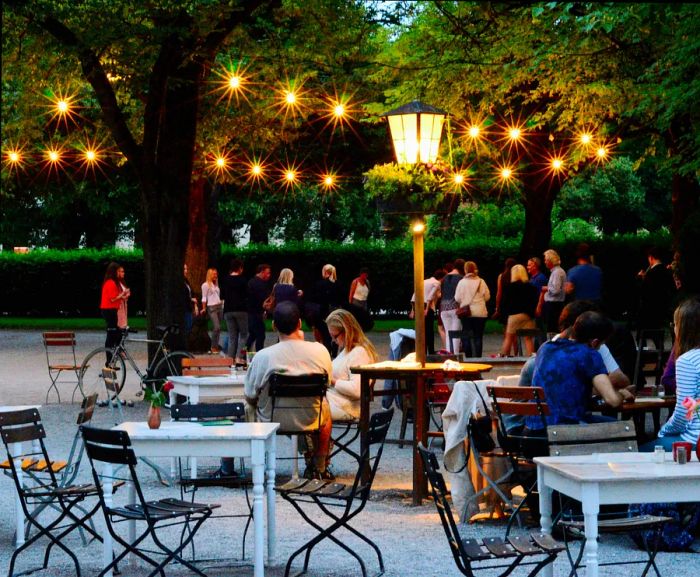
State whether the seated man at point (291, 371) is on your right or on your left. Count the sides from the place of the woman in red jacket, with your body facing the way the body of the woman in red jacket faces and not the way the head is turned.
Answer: on your right

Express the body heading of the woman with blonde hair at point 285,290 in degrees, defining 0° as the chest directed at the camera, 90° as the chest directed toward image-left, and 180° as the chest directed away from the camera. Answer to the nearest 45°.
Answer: approximately 180°

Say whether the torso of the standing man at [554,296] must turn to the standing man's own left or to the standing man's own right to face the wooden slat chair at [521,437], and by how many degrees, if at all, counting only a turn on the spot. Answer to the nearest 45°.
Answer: approximately 90° to the standing man's own left

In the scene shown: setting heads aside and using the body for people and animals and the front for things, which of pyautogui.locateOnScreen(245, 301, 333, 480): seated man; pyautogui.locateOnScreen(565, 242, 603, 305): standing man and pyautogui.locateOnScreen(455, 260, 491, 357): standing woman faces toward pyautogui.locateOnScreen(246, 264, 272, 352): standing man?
the seated man

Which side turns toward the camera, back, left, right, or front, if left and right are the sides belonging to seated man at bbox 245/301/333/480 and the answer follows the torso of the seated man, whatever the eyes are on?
back

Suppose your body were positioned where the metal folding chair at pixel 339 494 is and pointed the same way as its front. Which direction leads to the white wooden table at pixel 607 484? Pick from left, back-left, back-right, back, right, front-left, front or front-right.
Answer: back-left

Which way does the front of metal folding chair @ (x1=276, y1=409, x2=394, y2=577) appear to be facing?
to the viewer's left

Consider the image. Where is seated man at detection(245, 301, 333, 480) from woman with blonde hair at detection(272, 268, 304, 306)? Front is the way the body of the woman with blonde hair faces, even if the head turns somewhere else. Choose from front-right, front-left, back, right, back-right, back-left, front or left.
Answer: back

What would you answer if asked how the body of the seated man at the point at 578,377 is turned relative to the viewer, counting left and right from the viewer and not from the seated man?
facing away from the viewer and to the right of the viewer

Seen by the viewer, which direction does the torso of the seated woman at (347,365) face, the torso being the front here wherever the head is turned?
to the viewer's left
